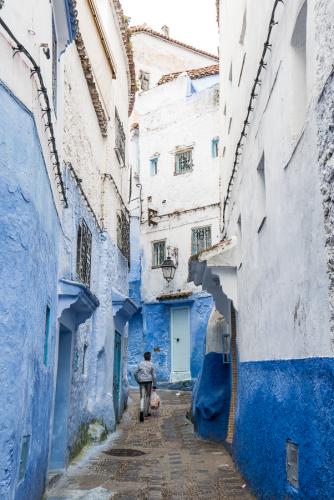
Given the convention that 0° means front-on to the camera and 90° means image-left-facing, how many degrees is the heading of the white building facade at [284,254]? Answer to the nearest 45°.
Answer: approximately 90°

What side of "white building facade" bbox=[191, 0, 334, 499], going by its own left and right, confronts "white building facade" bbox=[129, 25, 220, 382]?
right

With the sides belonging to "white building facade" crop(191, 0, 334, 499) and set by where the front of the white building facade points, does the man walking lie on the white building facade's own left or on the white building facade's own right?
on the white building facade's own right
